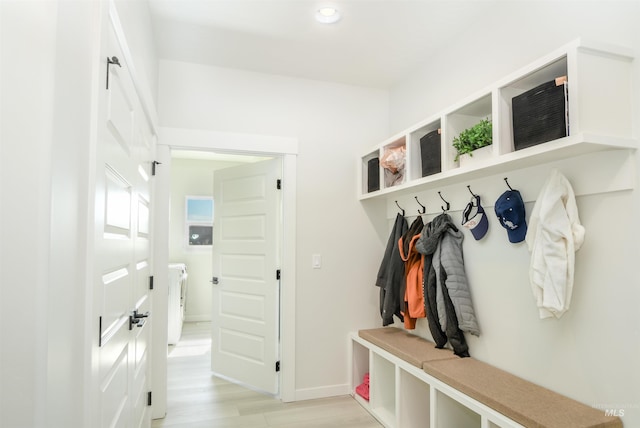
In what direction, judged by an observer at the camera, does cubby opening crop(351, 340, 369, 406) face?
facing the viewer and to the left of the viewer

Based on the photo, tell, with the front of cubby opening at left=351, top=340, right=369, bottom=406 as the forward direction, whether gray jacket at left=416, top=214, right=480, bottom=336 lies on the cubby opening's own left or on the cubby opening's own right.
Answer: on the cubby opening's own left

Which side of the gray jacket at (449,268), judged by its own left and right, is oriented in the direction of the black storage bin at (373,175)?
right

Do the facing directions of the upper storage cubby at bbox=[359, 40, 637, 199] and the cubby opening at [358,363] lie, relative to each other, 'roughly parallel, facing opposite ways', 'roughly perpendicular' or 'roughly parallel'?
roughly parallel

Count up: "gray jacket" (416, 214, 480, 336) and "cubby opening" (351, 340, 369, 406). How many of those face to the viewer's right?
0

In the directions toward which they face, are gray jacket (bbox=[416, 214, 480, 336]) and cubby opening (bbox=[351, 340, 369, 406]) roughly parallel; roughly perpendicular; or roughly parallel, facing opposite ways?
roughly parallel

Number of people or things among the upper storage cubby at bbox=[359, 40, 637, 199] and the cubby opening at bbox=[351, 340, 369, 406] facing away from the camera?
0
